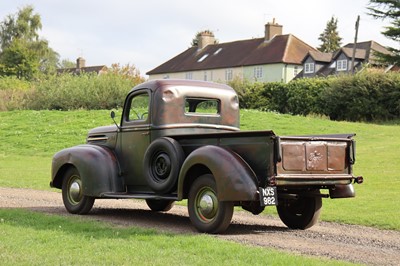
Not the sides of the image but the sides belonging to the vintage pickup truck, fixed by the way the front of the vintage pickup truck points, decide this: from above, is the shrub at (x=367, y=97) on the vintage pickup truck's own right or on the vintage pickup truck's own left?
on the vintage pickup truck's own right

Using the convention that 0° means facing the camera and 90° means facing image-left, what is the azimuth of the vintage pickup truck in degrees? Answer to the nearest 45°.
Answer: approximately 135°
